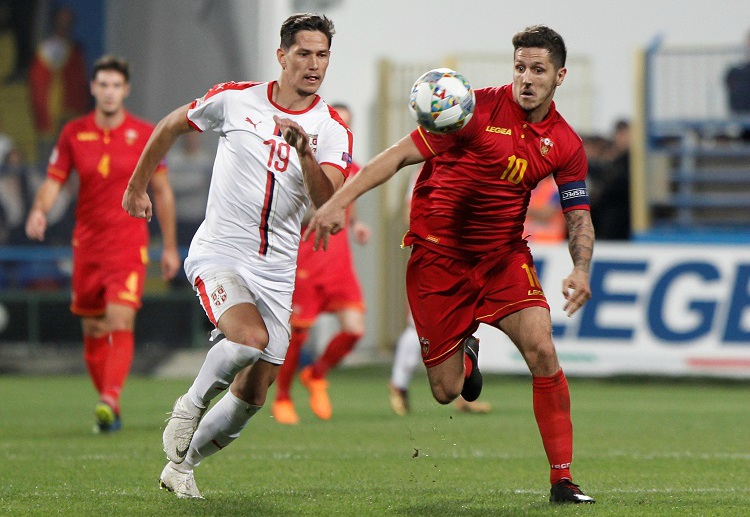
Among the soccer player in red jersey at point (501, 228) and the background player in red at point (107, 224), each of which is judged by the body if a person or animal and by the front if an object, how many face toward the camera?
2

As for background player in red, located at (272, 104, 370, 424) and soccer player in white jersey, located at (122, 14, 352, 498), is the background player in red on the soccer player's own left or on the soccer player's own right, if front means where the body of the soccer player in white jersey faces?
on the soccer player's own left

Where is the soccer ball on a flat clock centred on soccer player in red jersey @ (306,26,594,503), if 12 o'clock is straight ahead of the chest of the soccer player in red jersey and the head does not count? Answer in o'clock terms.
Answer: The soccer ball is roughly at 1 o'clock from the soccer player in red jersey.

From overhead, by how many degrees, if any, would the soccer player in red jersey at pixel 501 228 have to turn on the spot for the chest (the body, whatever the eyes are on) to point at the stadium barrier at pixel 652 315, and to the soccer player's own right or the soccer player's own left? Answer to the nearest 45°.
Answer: approximately 180°

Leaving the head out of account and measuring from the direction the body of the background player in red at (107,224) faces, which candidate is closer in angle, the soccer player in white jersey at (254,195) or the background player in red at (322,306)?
the soccer player in white jersey

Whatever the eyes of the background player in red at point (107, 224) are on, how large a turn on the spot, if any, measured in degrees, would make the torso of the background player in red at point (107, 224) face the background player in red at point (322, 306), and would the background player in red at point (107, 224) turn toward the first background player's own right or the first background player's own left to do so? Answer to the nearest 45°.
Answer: approximately 135° to the first background player's own left

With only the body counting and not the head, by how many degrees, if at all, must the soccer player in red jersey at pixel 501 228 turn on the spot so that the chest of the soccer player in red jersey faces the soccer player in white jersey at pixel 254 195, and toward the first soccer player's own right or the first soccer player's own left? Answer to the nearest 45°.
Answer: approximately 90° to the first soccer player's own right

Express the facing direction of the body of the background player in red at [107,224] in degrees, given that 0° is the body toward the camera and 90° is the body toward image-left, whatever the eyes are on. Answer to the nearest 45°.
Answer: approximately 0°
